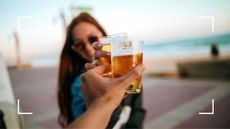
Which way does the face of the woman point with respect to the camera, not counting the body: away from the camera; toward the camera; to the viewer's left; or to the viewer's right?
toward the camera

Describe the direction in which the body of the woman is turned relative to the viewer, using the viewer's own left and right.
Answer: facing the viewer and to the right of the viewer
